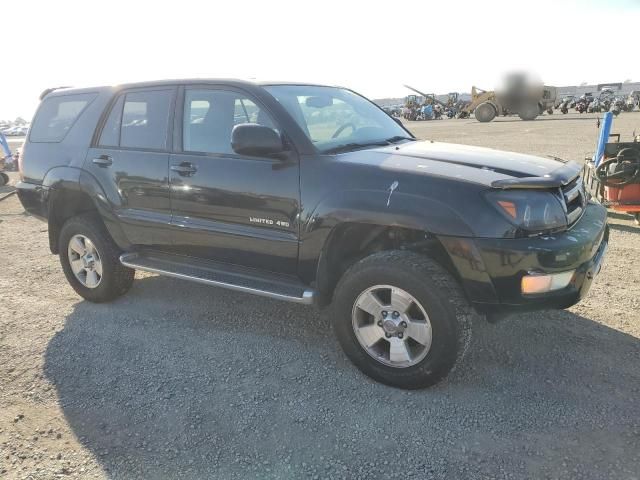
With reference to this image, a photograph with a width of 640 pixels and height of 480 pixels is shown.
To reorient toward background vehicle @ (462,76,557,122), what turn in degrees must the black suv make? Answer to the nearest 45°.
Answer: approximately 135° to its left

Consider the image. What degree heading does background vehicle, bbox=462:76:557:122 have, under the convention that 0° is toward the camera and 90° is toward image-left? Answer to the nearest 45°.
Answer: approximately 90°

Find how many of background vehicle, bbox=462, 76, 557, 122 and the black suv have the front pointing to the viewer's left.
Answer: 1

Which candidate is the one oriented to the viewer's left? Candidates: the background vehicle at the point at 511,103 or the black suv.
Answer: the background vehicle

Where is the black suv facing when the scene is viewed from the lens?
facing the viewer and to the right of the viewer

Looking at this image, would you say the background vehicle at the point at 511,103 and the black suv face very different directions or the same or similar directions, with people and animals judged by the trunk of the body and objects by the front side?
very different directions

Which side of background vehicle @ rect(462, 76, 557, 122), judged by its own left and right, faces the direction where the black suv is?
left
